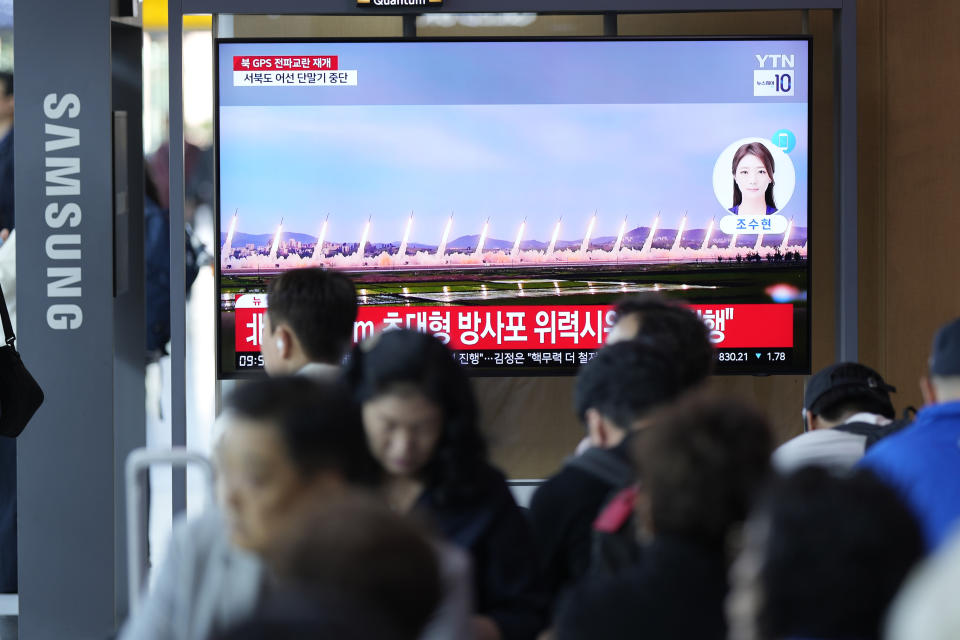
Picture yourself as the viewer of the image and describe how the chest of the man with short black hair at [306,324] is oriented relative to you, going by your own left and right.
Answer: facing away from the viewer and to the left of the viewer

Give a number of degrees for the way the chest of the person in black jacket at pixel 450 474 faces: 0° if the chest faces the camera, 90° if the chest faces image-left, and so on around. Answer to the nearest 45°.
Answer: approximately 45°

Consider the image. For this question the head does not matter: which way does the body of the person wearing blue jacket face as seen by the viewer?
away from the camera

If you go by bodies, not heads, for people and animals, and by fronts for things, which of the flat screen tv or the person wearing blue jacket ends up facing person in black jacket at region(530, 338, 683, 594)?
the flat screen tv

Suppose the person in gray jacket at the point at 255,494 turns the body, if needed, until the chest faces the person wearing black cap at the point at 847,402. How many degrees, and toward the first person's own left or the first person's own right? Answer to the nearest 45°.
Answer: approximately 180°

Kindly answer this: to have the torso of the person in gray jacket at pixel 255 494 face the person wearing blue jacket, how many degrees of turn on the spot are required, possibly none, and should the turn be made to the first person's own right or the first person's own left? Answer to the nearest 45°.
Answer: approximately 135° to the first person's own left

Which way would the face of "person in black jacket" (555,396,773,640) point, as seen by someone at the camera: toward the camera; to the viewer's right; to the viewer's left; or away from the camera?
away from the camera

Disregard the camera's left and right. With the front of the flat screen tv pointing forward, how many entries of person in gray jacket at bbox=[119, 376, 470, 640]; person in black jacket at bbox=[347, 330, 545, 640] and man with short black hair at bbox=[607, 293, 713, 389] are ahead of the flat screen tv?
3

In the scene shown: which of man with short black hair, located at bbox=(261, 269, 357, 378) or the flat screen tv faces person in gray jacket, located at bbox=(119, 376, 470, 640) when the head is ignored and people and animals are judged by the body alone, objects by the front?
the flat screen tv
